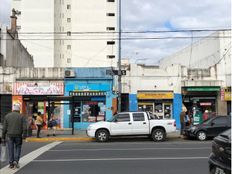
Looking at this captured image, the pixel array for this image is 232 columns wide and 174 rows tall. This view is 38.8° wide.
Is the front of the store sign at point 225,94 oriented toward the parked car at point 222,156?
yes

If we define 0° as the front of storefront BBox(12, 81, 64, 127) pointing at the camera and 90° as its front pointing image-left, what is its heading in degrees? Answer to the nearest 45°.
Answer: approximately 0°

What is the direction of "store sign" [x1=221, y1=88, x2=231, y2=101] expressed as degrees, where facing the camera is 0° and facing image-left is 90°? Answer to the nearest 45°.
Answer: approximately 0°

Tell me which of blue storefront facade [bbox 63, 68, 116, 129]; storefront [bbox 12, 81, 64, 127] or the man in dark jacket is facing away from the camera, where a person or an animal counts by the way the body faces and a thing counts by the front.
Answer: the man in dark jacket

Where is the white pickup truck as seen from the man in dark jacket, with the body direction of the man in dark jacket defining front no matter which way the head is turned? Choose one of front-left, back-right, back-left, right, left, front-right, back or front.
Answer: front-right

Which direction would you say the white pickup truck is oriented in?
to the viewer's left

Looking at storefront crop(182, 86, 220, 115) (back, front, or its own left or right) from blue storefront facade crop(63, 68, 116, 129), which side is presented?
right
